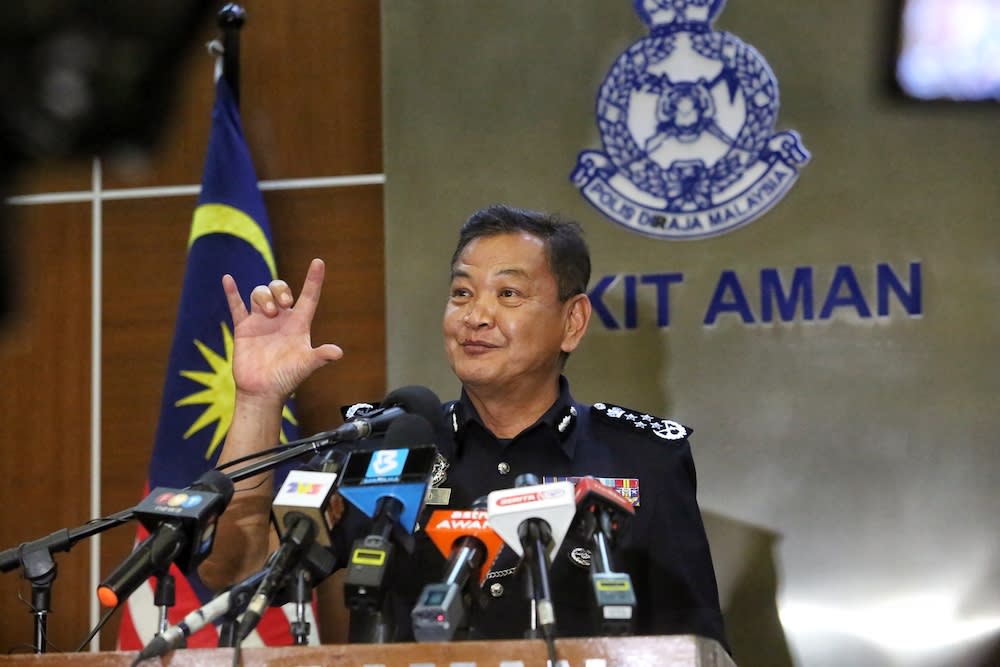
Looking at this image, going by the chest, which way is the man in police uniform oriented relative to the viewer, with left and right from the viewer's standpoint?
facing the viewer and to the left of the viewer

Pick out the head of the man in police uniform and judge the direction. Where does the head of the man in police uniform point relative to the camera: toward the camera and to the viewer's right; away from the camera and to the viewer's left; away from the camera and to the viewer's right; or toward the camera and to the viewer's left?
toward the camera and to the viewer's left

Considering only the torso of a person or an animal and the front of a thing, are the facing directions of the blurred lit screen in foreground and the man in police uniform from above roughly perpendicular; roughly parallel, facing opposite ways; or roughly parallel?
roughly parallel

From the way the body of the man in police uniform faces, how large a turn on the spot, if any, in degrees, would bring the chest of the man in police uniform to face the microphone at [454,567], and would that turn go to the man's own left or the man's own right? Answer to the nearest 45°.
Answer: approximately 45° to the man's own left

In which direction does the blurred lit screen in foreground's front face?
toward the camera

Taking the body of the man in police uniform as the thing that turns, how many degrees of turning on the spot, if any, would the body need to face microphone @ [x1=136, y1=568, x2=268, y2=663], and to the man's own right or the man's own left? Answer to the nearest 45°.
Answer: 0° — they already face it

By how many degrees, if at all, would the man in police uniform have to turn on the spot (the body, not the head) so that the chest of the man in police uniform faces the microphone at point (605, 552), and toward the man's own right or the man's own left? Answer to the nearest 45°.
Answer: approximately 45° to the man's own left

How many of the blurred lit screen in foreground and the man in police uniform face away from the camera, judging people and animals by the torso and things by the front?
0
